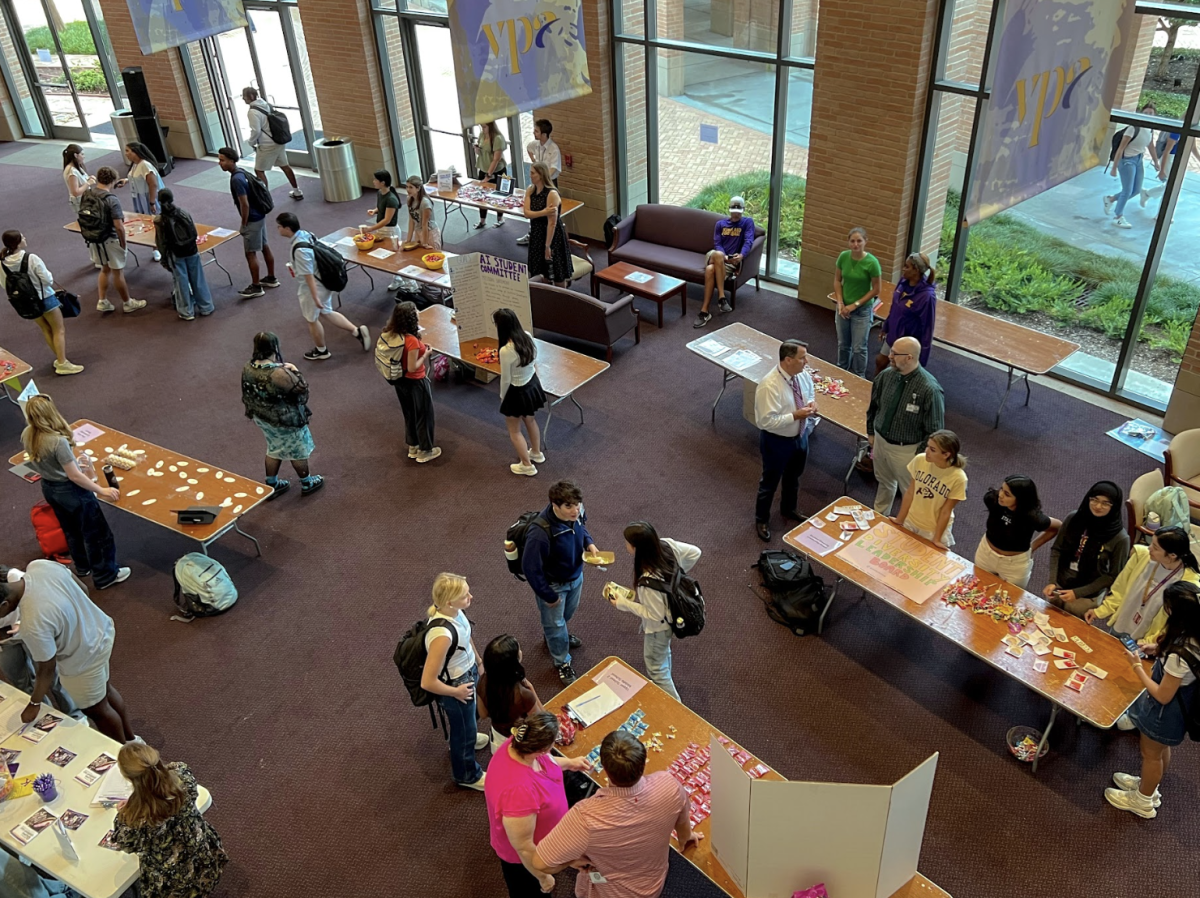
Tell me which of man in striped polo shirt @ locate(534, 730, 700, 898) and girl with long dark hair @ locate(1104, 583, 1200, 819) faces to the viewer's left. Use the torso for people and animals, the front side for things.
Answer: the girl with long dark hair

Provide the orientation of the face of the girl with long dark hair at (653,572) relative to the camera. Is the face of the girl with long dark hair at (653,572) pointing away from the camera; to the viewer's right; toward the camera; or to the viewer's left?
to the viewer's left

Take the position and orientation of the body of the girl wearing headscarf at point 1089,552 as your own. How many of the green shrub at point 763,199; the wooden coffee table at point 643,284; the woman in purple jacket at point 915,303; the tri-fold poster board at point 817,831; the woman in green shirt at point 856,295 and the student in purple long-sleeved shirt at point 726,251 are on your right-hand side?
5

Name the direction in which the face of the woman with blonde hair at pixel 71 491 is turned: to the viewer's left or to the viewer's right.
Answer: to the viewer's right

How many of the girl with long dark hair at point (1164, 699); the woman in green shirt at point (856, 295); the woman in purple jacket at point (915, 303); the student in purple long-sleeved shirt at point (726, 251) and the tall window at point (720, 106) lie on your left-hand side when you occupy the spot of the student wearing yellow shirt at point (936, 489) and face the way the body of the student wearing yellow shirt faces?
1

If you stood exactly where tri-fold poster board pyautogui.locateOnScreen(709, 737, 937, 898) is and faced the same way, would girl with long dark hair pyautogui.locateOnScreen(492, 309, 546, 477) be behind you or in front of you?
in front

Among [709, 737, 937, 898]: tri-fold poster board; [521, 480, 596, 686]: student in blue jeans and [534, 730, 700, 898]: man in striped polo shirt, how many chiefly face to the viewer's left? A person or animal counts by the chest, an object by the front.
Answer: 0

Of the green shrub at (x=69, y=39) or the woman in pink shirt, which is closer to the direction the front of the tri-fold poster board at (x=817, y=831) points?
the green shrub

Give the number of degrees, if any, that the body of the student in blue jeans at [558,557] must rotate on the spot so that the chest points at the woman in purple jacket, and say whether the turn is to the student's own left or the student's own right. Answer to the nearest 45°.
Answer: approximately 90° to the student's own left

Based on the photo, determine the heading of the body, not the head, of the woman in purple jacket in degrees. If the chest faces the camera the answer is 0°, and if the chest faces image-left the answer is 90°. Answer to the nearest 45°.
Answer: approximately 45°

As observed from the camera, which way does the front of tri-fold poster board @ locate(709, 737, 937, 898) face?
facing away from the viewer

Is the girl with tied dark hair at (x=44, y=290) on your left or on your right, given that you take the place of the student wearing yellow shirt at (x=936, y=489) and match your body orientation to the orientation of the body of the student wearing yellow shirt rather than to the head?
on your right

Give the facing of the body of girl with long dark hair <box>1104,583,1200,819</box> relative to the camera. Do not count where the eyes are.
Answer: to the viewer's left

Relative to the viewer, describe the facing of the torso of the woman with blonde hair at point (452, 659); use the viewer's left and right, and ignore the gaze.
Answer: facing to the right of the viewer

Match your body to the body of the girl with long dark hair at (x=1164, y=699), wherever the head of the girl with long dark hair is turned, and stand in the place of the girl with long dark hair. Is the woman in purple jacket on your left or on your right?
on your right

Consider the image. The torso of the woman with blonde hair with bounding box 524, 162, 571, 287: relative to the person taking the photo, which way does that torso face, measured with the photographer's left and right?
facing the viewer and to the left of the viewer

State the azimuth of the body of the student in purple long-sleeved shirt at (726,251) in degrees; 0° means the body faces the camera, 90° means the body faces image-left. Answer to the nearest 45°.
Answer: approximately 45°

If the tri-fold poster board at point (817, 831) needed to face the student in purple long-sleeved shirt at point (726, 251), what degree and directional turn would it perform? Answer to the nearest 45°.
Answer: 0° — it already faces them

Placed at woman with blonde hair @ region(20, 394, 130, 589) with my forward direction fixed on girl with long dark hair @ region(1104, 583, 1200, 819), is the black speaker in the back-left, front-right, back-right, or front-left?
back-left
